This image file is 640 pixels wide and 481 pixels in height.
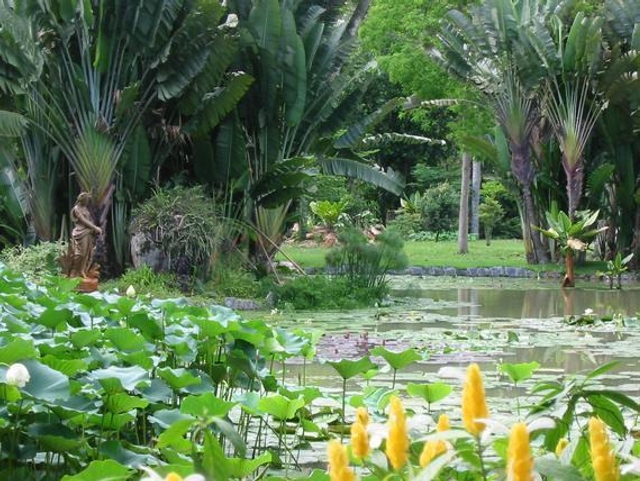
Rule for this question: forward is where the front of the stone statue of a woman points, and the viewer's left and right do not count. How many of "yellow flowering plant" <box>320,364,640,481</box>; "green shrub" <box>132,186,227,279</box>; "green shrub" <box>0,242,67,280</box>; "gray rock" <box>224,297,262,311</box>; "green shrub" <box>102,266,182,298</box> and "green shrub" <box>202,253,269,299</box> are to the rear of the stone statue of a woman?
1

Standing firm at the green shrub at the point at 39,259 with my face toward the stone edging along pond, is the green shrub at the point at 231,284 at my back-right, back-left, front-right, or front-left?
front-right

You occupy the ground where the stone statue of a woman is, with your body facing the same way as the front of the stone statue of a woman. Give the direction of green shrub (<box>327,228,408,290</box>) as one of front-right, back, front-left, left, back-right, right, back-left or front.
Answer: front-left

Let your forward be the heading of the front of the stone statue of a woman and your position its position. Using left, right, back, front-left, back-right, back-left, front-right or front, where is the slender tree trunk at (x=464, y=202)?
left

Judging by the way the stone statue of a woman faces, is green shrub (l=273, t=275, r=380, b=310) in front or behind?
in front

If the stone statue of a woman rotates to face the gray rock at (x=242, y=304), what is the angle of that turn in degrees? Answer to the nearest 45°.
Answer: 0° — it already faces it

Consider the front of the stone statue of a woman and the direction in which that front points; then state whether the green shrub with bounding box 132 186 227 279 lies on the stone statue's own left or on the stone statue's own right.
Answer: on the stone statue's own left

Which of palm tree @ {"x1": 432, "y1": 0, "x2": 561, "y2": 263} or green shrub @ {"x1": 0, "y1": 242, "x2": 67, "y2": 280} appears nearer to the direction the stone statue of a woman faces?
the palm tree

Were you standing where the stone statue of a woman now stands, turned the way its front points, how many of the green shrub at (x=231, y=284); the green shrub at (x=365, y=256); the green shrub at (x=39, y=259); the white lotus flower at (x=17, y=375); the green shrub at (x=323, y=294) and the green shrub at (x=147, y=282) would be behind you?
1

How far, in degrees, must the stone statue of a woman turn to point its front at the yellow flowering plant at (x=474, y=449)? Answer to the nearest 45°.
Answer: approximately 45° to its right

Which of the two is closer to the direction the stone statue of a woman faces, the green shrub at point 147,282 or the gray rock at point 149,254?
the green shrub

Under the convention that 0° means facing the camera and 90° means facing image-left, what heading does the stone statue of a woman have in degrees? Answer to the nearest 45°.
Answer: approximately 315°

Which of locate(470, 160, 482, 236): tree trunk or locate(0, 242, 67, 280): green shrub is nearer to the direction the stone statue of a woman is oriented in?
the tree trunk

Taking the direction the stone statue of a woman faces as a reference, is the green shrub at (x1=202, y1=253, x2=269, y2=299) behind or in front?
in front

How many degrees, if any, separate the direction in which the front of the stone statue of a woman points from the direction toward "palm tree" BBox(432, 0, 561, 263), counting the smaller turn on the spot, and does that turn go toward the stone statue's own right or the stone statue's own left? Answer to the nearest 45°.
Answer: approximately 90° to the stone statue's own left
